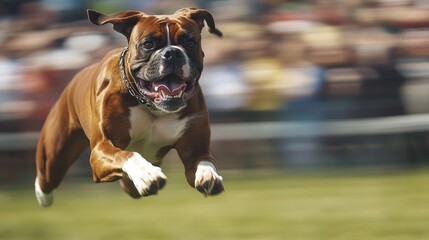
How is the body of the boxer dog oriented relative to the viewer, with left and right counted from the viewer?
facing the viewer and to the right of the viewer

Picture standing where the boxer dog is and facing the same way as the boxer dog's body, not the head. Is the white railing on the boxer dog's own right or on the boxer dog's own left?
on the boxer dog's own left
